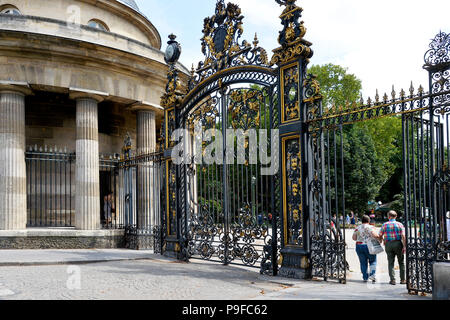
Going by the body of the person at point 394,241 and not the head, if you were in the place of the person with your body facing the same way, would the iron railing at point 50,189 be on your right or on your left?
on your left

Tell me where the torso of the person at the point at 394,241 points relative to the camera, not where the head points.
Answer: away from the camera

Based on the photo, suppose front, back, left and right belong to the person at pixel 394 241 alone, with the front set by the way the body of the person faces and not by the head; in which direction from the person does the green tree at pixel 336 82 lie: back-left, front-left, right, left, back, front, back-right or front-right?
front

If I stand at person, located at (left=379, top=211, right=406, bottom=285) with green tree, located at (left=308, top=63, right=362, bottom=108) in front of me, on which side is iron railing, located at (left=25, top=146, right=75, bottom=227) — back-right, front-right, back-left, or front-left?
front-left

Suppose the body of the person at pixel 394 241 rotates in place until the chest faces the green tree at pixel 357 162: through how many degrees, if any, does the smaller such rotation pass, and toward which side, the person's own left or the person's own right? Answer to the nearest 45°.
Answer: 0° — they already face it
